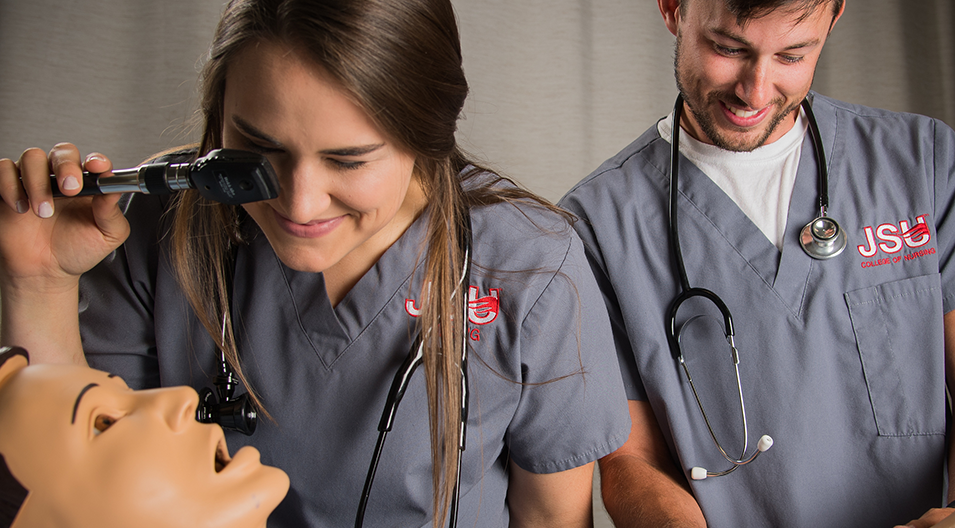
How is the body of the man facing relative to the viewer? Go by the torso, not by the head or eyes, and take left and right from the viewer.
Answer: facing the viewer

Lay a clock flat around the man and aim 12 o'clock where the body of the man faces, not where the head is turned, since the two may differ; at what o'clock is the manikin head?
The manikin head is roughly at 1 o'clock from the man.
